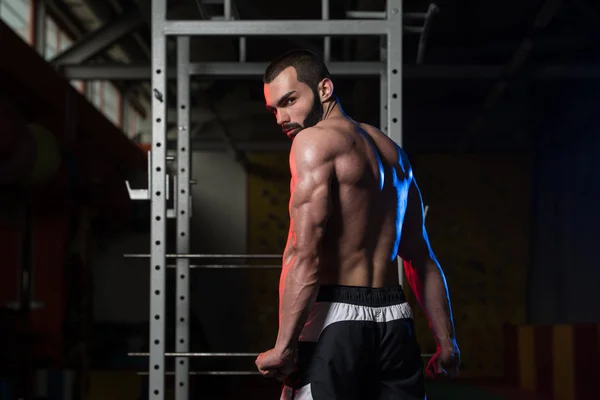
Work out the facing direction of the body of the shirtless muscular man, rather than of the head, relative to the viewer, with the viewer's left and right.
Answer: facing away from the viewer and to the left of the viewer

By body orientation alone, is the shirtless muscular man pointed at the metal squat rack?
yes
